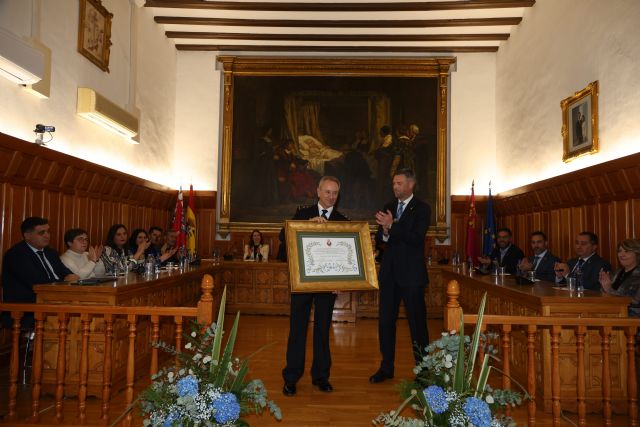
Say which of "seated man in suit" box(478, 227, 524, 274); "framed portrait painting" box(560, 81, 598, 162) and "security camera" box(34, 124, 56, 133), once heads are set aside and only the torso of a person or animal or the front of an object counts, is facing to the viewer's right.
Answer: the security camera

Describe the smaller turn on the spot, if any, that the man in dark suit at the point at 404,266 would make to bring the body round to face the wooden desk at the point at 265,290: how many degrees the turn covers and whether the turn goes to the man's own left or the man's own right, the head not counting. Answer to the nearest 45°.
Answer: approximately 90° to the man's own right

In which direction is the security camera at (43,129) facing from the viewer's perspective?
to the viewer's right

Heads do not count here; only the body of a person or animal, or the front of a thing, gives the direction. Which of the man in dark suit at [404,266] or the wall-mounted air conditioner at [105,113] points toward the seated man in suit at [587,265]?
the wall-mounted air conditioner

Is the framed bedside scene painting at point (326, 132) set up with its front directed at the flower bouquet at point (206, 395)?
yes

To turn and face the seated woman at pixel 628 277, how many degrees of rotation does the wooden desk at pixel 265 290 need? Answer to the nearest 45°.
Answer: approximately 45° to its left

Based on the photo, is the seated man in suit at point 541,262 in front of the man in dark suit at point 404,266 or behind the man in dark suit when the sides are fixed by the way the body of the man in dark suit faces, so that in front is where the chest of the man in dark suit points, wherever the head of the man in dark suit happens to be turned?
behind

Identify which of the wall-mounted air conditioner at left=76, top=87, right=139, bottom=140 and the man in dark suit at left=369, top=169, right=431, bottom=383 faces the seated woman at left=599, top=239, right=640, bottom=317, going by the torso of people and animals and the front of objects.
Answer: the wall-mounted air conditioner

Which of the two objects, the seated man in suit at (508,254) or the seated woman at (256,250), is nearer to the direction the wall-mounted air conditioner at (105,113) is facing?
the seated man in suit

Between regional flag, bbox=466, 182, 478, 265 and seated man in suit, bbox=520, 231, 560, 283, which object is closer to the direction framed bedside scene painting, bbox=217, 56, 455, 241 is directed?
the seated man in suit

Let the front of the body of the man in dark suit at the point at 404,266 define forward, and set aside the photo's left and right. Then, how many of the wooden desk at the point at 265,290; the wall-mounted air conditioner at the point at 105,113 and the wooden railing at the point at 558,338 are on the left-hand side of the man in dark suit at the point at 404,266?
1

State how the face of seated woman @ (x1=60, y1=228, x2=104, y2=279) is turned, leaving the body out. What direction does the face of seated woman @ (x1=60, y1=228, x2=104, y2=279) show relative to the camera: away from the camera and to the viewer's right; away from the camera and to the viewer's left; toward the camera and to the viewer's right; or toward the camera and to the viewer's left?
toward the camera and to the viewer's right
